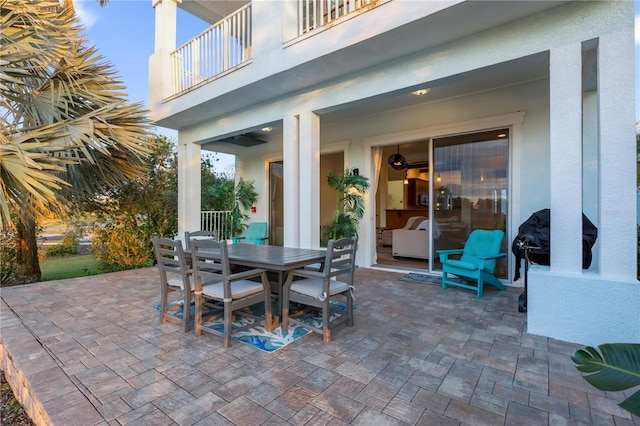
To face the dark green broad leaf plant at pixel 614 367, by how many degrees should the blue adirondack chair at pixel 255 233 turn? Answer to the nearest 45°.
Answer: approximately 45° to its left

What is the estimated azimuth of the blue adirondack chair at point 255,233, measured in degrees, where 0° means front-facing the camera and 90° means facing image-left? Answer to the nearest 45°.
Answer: approximately 45°

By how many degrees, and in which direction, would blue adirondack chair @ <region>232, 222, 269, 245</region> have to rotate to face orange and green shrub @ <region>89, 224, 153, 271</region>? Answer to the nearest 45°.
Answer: approximately 45° to its right

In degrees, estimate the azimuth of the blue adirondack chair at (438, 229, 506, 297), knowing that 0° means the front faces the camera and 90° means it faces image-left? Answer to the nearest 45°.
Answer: approximately 45°

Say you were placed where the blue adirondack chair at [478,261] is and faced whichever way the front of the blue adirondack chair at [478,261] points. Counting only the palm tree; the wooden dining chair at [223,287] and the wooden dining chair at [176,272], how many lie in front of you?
3

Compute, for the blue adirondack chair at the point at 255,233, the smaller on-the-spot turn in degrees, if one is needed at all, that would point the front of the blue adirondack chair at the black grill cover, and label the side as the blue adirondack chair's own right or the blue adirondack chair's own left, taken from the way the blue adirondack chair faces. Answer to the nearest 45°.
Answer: approximately 90° to the blue adirondack chair's own left

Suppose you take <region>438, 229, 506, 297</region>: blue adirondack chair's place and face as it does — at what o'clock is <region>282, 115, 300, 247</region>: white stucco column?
The white stucco column is roughly at 1 o'clock from the blue adirondack chair.

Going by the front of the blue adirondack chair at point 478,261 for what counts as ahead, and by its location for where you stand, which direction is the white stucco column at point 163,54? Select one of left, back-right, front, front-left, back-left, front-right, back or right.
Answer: front-right

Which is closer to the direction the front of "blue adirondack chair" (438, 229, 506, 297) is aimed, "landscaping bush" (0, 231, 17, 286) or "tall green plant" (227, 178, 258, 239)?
the landscaping bush

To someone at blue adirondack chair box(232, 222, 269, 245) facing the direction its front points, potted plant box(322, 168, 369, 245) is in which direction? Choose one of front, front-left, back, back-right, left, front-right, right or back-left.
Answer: left
